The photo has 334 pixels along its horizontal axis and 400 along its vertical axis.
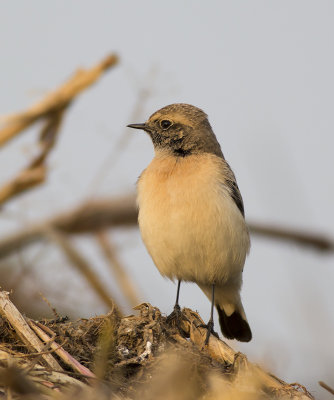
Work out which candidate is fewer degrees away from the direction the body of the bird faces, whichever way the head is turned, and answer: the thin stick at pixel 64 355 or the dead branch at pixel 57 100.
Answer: the thin stick

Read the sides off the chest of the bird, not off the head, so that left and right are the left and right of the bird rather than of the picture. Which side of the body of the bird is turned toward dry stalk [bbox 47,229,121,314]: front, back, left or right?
right

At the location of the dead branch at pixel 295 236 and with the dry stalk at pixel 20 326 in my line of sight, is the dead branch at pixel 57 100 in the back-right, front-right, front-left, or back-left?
front-right

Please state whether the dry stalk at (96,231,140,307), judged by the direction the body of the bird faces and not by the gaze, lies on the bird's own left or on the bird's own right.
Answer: on the bird's own right

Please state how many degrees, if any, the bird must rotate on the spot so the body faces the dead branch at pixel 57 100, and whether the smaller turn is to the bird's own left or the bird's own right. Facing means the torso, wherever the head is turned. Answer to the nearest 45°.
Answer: approximately 90° to the bird's own right
